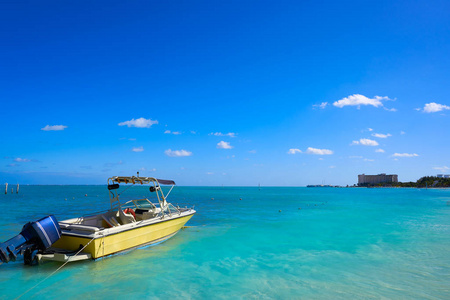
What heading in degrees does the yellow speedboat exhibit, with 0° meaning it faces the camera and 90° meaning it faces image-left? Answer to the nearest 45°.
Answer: approximately 225°
